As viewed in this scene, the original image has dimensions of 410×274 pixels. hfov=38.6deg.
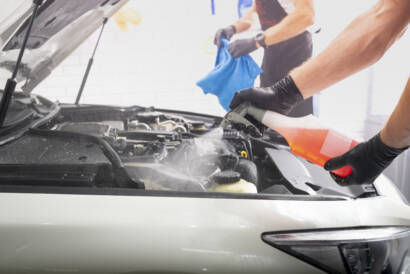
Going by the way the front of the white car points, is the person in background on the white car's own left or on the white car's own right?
on the white car's own left

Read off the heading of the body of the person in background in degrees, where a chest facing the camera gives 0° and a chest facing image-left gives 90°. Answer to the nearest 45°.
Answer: approximately 45°

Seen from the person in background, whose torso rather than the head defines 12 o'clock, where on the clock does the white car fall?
The white car is roughly at 11 o'clock from the person in background.
